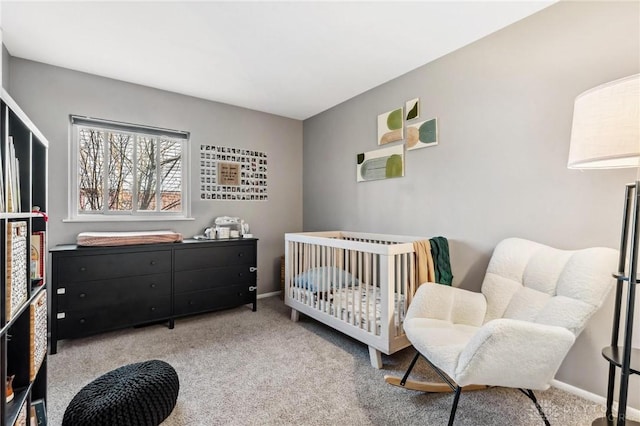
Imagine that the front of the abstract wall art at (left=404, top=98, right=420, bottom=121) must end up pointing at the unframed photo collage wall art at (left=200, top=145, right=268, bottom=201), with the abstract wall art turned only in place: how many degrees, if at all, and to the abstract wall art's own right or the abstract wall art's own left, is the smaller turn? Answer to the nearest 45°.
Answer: approximately 45° to the abstract wall art's own right

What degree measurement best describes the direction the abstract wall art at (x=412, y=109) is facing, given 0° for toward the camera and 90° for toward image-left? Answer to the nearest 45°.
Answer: approximately 45°

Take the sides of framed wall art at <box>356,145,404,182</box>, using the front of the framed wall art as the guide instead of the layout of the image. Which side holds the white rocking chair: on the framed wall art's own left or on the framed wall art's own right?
on the framed wall art's own left

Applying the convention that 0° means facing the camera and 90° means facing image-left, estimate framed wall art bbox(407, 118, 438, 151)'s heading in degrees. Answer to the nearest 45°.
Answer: approximately 45°

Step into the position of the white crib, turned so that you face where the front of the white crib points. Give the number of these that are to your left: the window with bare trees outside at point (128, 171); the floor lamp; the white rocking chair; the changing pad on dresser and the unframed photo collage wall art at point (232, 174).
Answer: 2

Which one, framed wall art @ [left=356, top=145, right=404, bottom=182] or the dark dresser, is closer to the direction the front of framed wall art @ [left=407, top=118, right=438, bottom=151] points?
the dark dresser

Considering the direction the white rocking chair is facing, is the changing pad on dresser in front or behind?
in front

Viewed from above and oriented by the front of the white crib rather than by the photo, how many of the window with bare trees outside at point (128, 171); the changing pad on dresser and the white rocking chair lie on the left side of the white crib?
1

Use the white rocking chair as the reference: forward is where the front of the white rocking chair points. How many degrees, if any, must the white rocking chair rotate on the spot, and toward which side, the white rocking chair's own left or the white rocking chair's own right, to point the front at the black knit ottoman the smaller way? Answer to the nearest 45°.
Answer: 0° — it already faces it

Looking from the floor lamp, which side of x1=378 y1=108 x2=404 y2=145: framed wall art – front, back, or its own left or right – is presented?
left
